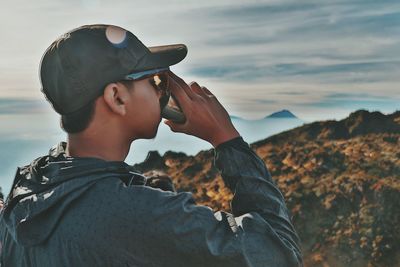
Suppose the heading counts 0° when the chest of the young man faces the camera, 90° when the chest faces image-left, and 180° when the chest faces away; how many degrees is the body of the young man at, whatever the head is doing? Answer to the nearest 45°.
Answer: approximately 225°

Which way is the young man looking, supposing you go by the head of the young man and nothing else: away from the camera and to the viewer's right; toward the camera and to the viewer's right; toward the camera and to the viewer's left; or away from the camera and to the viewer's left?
away from the camera and to the viewer's right
